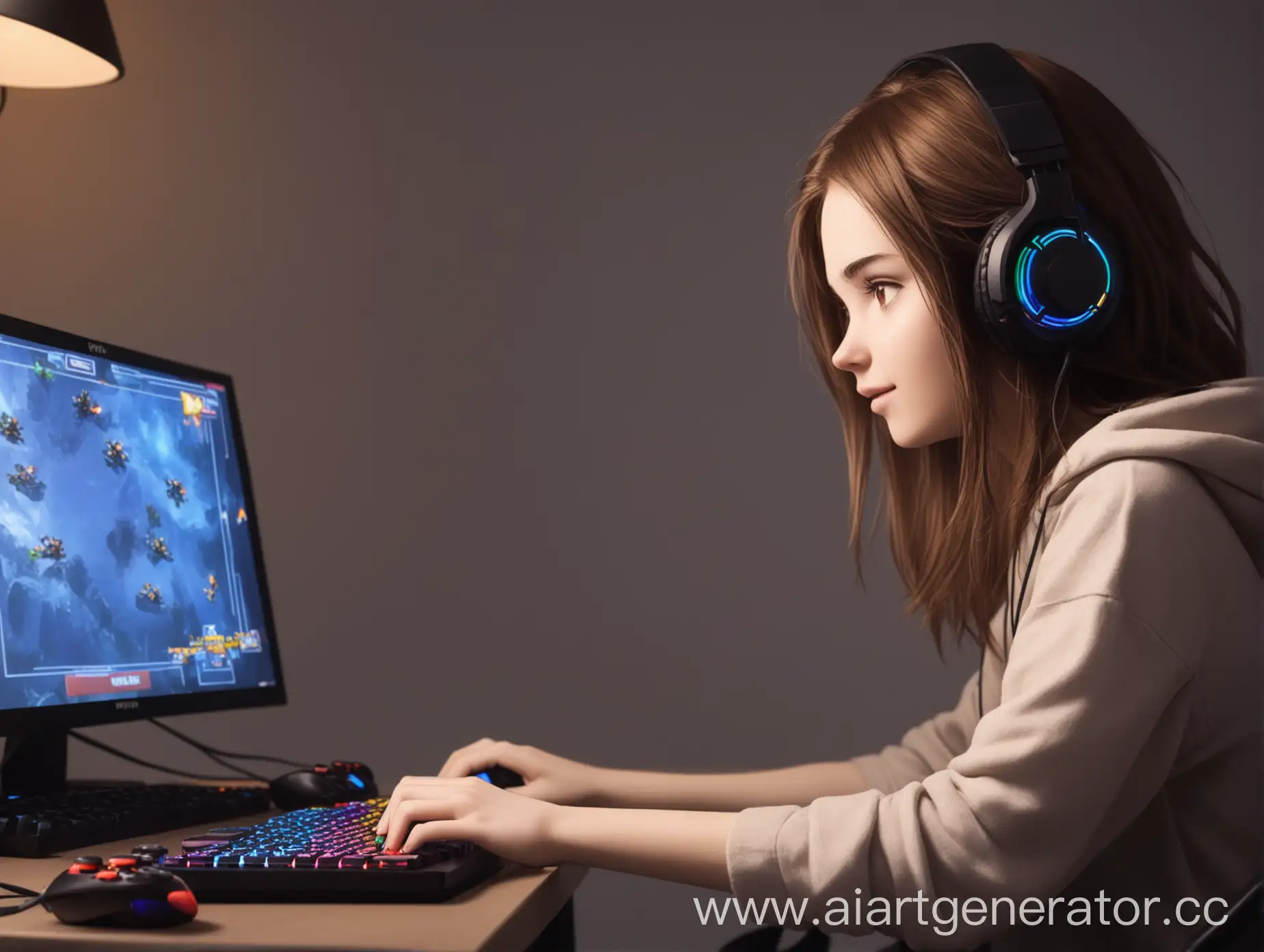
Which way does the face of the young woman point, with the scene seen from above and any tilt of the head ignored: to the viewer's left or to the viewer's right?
to the viewer's left

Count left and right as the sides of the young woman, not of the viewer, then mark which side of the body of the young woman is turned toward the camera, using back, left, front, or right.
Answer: left

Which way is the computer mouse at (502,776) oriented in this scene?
to the viewer's left
